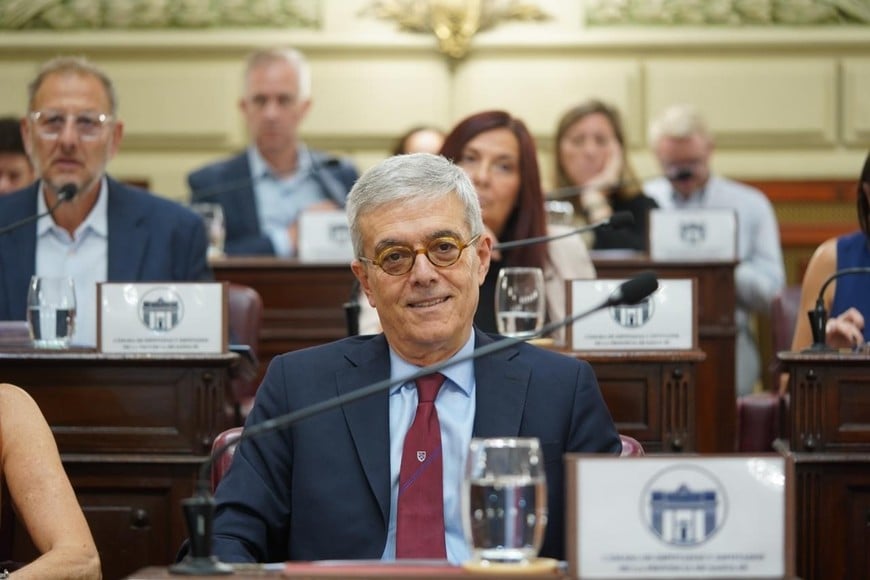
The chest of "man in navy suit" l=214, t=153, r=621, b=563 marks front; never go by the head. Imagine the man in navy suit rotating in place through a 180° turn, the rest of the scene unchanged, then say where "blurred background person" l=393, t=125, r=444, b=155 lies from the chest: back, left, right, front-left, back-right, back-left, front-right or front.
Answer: front

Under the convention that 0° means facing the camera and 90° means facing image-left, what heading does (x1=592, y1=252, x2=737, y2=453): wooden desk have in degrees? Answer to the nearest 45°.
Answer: approximately 0°

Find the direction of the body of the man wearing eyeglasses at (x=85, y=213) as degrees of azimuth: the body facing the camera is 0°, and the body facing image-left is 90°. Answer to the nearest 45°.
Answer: approximately 0°

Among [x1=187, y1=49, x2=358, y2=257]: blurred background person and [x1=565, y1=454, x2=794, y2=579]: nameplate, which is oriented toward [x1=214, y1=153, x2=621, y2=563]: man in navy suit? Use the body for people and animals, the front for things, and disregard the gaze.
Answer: the blurred background person

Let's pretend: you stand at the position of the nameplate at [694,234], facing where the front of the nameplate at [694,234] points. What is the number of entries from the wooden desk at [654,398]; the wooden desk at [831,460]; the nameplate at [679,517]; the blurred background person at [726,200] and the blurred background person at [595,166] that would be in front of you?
3

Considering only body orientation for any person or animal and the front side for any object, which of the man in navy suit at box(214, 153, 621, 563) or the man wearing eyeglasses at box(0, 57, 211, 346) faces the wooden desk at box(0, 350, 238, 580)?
the man wearing eyeglasses

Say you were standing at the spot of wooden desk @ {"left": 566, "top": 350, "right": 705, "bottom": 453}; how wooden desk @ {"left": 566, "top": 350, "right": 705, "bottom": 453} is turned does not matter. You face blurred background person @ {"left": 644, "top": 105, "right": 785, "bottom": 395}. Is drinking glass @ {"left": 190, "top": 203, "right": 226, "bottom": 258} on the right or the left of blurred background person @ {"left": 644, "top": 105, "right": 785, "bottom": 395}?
left

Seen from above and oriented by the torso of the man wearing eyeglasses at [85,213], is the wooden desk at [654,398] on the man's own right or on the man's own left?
on the man's own left

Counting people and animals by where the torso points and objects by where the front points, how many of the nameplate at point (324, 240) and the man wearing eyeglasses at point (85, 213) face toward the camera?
2
